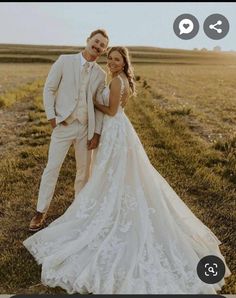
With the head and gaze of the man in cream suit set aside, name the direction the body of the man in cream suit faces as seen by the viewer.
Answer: toward the camera
